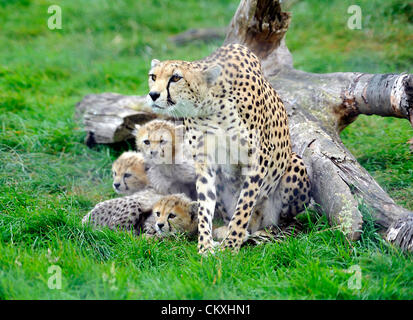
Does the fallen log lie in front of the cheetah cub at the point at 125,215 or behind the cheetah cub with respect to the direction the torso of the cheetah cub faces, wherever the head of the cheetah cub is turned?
in front

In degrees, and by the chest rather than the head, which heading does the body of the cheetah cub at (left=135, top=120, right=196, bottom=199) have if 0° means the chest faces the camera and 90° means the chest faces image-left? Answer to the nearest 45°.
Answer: approximately 45°

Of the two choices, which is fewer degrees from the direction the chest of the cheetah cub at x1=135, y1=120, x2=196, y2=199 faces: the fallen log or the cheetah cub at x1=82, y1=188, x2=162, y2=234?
the cheetah cub

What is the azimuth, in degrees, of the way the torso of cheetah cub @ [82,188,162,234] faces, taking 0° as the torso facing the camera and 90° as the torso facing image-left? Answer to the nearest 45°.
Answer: approximately 270°

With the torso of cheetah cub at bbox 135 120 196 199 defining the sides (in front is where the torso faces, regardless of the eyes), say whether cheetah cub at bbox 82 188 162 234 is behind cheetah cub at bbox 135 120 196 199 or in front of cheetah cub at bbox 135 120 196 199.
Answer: in front

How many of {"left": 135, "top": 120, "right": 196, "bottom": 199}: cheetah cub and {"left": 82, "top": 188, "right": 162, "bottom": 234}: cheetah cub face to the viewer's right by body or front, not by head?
1

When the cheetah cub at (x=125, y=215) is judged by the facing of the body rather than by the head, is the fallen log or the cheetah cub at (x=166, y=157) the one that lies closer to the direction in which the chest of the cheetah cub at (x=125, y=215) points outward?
the fallen log

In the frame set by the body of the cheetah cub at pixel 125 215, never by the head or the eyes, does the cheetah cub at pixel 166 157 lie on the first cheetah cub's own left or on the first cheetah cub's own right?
on the first cheetah cub's own left
